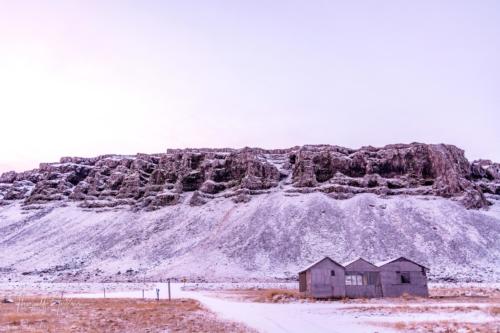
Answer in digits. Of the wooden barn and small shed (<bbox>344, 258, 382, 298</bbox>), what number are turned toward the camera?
2

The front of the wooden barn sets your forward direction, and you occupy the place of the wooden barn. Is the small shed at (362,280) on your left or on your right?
on your right

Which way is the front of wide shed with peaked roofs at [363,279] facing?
toward the camera

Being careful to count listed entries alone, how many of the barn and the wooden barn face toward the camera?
2

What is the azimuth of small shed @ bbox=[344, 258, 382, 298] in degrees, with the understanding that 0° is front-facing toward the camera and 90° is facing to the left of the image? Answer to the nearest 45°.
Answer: approximately 0°

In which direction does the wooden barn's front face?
toward the camera

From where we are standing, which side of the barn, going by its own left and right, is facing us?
front

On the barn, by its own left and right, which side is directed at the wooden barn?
left

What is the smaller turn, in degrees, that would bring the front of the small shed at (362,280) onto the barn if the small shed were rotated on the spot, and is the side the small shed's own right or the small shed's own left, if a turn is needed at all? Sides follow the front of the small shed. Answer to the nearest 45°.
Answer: approximately 45° to the small shed's own right
